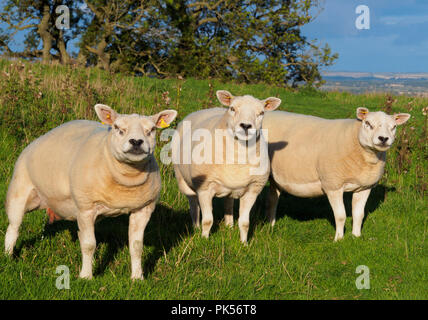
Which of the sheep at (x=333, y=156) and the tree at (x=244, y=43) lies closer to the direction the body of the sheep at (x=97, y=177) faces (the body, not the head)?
the sheep

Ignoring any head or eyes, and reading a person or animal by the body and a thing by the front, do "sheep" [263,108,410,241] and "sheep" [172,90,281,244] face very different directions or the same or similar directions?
same or similar directions

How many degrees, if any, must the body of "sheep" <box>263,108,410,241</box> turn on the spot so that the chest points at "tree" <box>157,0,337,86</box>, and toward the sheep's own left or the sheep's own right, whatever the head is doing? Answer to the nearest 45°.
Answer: approximately 135° to the sheep's own left

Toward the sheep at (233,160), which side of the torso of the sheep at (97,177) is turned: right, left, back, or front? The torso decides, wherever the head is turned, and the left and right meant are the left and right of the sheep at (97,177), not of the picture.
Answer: left

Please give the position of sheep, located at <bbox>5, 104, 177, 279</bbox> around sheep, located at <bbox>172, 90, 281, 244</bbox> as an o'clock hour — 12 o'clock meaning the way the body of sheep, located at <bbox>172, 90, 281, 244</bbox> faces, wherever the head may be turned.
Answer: sheep, located at <bbox>5, 104, 177, 279</bbox> is roughly at 3 o'clock from sheep, located at <bbox>172, 90, 281, 244</bbox>.

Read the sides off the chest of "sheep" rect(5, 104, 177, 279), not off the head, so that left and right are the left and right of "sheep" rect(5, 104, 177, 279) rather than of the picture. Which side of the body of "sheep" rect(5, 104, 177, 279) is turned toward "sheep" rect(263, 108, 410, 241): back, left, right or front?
left

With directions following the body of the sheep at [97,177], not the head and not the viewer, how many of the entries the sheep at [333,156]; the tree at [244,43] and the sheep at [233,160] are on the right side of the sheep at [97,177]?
0

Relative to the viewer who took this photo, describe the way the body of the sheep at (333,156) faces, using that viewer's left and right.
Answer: facing the viewer and to the right of the viewer

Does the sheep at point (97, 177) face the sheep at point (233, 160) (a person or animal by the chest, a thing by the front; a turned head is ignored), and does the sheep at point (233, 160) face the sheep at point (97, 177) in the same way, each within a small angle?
no

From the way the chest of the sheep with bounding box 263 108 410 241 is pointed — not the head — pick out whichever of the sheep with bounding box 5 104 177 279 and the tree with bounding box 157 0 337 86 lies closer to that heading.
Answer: the sheep

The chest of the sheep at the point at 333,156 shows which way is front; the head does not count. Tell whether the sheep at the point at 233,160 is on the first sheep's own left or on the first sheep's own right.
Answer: on the first sheep's own right

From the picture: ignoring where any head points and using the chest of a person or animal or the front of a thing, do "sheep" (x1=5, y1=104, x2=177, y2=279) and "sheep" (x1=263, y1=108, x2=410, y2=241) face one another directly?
no

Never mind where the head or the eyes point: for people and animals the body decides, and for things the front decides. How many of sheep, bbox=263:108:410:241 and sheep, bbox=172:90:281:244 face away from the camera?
0

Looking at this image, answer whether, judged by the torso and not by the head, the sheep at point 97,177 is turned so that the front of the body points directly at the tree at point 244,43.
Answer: no

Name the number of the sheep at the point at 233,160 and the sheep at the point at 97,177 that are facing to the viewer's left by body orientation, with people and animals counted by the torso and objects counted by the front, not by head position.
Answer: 0
